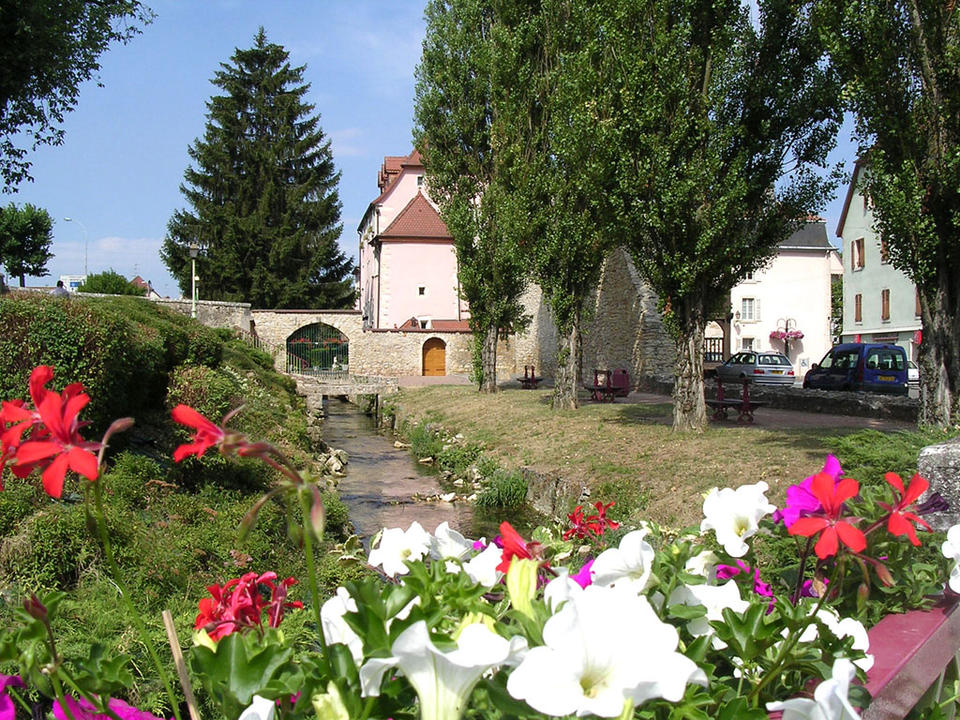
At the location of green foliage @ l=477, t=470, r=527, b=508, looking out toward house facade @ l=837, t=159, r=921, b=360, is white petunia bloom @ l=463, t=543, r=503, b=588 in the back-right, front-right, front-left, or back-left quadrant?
back-right

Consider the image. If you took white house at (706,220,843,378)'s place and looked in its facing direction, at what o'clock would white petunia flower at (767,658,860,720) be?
The white petunia flower is roughly at 12 o'clock from the white house.

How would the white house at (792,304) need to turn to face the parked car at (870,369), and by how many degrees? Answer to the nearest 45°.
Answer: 0° — it already faces it

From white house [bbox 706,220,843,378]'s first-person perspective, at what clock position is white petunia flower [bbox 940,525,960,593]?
The white petunia flower is roughly at 12 o'clock from the white house.

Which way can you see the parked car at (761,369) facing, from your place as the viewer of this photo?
facing away from the viewer and to the left of the viewer

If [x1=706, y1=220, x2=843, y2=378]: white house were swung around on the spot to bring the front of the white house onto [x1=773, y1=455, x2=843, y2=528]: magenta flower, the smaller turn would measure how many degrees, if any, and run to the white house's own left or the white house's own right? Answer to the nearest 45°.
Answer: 0° — it already faces it

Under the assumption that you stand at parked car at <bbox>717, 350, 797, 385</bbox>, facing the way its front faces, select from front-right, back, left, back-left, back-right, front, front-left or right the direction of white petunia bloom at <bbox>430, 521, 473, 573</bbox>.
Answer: back-left

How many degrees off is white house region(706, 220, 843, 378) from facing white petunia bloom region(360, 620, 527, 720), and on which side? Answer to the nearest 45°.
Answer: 0° — it already faces it

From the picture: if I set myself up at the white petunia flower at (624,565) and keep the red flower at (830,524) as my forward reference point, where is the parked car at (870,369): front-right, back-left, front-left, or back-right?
front-left

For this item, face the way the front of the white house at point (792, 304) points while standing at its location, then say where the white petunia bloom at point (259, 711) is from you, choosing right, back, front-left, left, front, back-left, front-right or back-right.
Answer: front

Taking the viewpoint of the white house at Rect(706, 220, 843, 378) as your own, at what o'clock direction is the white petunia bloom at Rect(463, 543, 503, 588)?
The white petunia bloom is roughly at 12 o'clock from the white house.

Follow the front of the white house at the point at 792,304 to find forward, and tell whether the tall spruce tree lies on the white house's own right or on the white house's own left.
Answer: on the white house's own right

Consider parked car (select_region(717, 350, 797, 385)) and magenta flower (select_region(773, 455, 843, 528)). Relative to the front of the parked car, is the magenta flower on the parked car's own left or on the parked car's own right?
on the parked car's own left

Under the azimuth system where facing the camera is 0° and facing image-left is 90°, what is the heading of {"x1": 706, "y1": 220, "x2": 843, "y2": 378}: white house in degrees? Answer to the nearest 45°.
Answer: approximately 0°

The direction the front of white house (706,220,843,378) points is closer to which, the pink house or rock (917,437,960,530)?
the rock

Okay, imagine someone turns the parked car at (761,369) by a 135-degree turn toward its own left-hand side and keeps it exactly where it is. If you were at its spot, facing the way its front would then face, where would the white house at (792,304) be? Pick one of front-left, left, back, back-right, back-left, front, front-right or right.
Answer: back
